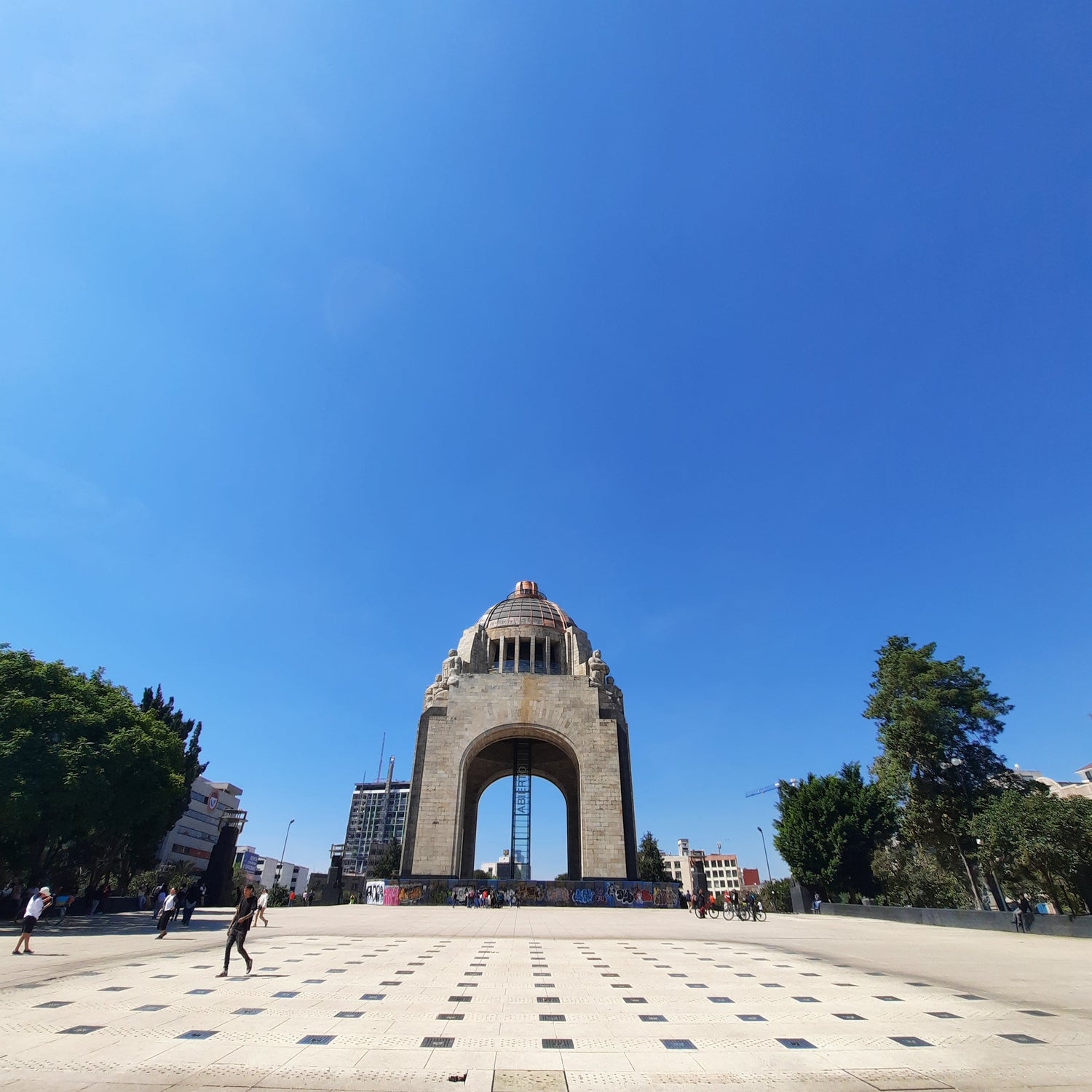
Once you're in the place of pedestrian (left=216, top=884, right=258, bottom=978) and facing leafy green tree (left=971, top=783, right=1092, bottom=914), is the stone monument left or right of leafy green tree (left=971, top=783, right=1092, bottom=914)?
left

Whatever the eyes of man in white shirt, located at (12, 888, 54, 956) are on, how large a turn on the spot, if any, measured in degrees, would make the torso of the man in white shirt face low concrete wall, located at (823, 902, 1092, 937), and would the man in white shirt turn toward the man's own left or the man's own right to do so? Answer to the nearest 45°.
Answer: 0° — they already face it

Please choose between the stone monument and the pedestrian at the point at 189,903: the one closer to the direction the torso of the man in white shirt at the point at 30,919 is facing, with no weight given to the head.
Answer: the stone monument

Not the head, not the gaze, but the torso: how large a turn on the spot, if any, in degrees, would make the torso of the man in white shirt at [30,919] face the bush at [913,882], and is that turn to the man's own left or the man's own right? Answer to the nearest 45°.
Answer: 0° — they already face it

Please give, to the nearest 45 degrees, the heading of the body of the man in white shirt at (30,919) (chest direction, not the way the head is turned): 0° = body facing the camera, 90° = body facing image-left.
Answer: approximately 270°

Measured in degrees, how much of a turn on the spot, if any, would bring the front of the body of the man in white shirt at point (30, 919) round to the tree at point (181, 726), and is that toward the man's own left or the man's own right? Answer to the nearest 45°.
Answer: approximately 90° to the man's own left

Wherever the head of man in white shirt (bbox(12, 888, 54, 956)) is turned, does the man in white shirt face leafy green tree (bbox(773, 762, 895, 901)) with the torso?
yes
